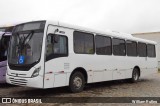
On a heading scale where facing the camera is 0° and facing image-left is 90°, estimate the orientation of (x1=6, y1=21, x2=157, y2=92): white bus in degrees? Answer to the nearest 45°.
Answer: approximately 45°
